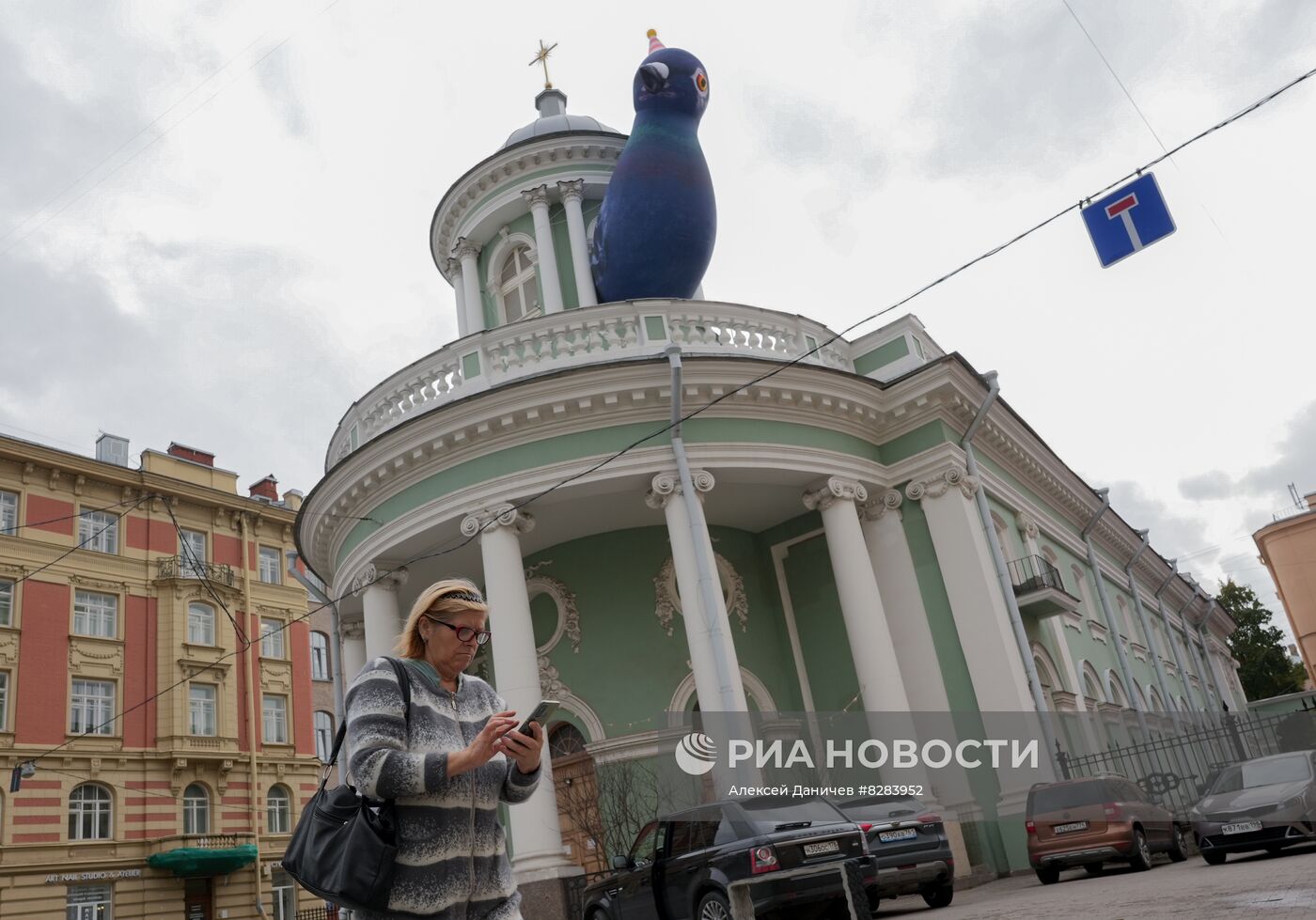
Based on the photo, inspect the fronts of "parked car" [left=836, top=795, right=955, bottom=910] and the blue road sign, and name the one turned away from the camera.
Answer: the parked car

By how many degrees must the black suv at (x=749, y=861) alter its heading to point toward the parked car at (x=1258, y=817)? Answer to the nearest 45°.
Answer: approximately 90° to its right

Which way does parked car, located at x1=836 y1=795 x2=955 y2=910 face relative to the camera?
away from the camera
